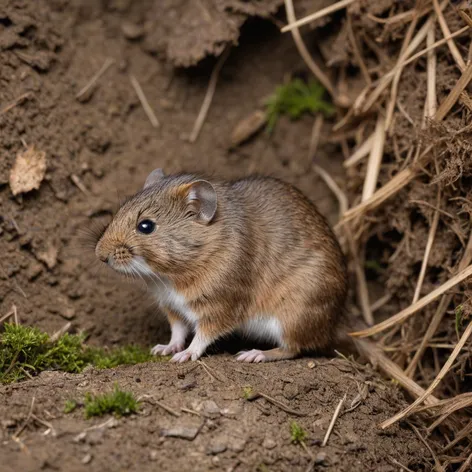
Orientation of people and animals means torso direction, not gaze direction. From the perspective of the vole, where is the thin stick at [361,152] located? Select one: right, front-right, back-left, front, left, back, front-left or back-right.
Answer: back-right

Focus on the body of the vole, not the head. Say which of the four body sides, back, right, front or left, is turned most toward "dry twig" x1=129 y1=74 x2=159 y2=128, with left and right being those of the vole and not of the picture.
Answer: right

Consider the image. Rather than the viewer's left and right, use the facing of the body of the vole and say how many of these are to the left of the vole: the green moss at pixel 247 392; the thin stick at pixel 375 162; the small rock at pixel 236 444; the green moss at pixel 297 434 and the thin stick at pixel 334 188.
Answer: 3

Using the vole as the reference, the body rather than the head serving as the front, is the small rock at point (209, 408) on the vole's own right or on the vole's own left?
on the vole's own left

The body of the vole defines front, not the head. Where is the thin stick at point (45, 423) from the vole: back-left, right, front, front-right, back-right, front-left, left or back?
front-left

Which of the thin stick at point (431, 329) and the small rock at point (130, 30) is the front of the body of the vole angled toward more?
the small rock

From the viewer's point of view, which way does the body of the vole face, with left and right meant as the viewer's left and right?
facing to the left of the viewer

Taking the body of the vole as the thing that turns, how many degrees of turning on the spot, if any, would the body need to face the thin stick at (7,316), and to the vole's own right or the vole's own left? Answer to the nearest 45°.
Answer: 0° — it already faces it

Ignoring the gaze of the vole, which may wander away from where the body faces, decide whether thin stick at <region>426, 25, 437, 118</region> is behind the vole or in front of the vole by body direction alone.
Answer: behind

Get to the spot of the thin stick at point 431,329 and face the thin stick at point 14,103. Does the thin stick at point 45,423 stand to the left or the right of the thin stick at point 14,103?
left

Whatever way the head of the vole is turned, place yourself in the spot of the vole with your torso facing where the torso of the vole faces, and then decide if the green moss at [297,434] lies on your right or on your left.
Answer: on your left

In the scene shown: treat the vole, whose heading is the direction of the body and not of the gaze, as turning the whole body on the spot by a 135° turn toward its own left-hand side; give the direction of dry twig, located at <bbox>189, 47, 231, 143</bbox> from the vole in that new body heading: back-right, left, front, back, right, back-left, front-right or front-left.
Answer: back-left

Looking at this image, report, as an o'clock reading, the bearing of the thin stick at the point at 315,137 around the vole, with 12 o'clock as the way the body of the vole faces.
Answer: The thin stick is roughly at 4 o'clock from the vole.

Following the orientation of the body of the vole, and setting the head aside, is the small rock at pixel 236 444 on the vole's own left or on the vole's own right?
on the vole's own left

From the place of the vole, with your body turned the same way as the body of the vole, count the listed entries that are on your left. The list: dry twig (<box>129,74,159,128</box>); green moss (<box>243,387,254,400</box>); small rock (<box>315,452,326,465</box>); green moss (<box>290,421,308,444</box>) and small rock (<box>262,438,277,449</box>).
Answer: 4

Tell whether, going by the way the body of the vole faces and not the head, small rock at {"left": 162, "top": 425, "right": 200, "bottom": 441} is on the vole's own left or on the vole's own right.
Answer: on the vole's own left

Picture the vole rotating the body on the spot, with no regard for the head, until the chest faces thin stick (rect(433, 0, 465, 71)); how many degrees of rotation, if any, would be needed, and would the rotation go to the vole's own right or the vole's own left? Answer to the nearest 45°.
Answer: approximately 180°
